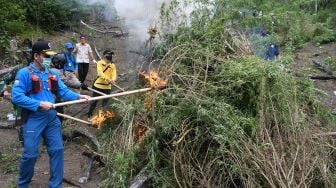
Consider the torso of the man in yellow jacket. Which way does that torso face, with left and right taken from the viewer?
facing the viewer and to the right of the viewer

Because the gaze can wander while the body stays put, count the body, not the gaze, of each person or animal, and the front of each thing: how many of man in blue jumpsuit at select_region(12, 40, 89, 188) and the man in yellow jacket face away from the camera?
0

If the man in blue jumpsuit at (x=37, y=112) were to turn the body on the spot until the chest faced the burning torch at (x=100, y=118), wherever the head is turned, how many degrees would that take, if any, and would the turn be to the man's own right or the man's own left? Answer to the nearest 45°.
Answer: approximately 90° to the man's own left

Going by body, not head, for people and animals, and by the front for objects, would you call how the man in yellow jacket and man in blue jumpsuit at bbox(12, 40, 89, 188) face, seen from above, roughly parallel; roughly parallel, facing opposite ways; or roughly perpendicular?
roughly parallel

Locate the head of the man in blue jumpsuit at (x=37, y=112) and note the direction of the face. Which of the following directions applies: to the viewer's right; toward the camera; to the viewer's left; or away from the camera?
to the viewer's right

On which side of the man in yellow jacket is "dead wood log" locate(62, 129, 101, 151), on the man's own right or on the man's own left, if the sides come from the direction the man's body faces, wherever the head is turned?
on the man's own right

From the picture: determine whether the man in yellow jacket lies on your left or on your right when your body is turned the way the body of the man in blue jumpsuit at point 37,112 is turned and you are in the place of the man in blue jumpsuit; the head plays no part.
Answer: on your left
